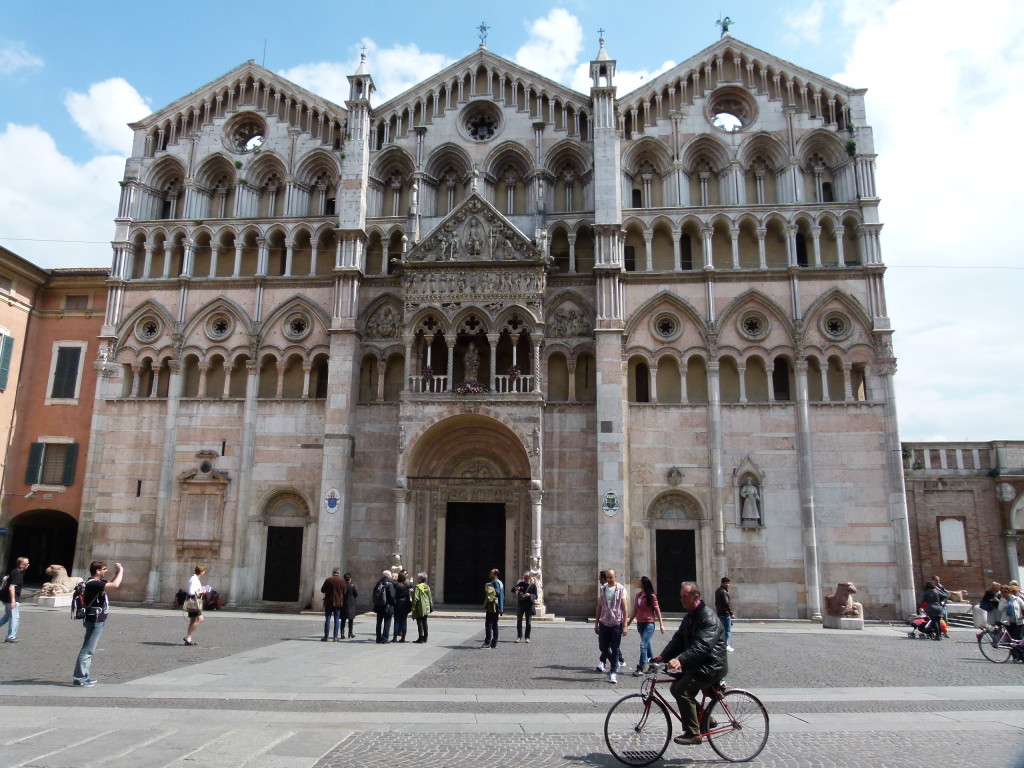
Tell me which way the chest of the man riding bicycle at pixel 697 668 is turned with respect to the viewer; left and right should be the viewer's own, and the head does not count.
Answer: facing to the left of the viewer

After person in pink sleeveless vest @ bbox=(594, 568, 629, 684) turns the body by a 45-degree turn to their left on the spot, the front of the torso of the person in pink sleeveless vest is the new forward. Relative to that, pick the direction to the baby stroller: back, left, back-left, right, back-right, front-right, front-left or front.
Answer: left

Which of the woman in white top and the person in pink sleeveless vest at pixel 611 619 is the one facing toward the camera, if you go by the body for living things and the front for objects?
the person in pink sleeveless vest

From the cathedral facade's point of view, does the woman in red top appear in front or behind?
in front

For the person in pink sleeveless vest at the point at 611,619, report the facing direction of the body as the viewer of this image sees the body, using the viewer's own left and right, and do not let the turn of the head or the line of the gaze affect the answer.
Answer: facing the viewer

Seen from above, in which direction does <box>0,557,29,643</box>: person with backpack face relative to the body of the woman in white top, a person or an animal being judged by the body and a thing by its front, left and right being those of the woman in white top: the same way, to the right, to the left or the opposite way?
the same way

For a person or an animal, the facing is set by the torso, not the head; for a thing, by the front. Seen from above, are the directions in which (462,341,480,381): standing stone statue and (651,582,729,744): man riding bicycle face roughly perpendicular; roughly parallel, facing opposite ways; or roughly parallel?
roughly perpendicular

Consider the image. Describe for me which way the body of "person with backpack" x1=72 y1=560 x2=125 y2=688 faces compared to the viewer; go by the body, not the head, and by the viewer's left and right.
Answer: facing to the right of the viewer

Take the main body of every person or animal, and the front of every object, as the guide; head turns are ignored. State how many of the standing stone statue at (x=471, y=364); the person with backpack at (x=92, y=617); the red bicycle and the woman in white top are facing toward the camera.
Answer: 1

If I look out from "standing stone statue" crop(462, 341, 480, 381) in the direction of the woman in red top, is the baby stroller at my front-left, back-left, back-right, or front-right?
front-left

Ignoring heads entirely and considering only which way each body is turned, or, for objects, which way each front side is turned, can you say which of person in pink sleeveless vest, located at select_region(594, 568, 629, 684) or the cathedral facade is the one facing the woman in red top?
the cathedral facade
